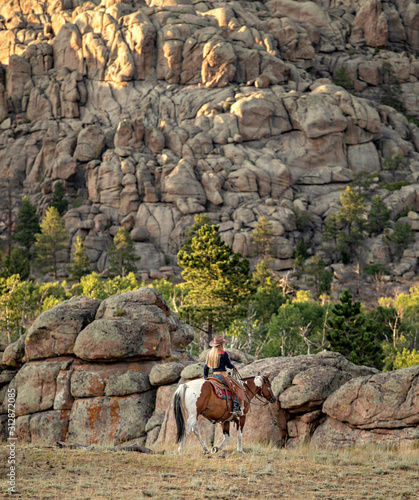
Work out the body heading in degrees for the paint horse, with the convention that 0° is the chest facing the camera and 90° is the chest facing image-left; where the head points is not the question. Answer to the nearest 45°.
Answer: approximately 225°

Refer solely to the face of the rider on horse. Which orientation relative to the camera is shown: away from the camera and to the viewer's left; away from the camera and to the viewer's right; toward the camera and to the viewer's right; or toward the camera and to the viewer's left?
away from the camera and to the viewer's right

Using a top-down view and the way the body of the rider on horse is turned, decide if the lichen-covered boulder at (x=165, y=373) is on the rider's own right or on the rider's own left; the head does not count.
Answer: on the rider's own left

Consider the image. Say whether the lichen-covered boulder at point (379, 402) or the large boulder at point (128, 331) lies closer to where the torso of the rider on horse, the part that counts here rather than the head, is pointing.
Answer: the lichen-covered boulder

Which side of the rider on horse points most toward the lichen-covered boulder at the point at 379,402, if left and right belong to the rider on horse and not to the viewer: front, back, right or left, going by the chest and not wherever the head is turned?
front

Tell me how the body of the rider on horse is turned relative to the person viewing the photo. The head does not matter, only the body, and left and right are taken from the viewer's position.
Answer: facing away from the viewer and to the right of the viewer
